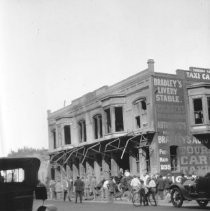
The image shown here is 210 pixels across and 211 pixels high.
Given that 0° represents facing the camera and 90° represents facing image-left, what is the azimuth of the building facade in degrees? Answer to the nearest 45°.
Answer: approximately 45°

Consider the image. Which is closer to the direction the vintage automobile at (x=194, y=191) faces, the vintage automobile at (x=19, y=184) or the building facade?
the vintage automobile

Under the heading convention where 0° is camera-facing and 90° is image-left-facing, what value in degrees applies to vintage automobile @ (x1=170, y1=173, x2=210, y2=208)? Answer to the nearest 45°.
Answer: approximately 45°

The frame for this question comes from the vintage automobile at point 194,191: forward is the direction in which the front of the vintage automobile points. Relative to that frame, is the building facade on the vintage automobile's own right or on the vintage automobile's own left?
on the vintage automobile's own right

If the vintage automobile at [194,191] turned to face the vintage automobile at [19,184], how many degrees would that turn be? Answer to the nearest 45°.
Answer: approximately 45° to its left

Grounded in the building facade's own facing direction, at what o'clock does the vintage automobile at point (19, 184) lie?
The vintage automobile is roughly at 11 o'clock from the building facade.

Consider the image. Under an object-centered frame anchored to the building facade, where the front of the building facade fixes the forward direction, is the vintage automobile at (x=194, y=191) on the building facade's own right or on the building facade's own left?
on the building facade's own left
